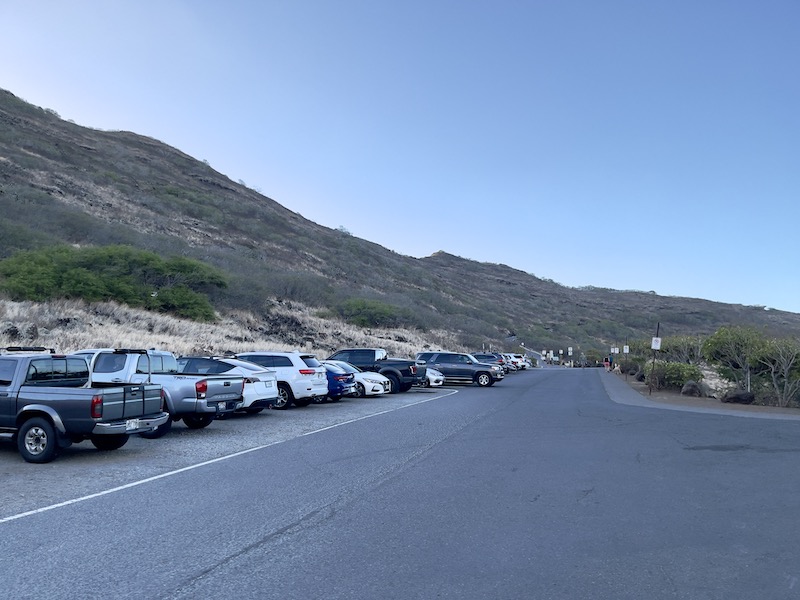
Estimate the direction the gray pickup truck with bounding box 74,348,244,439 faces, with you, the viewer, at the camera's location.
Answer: facing away from the viewer and to the left of the viewer

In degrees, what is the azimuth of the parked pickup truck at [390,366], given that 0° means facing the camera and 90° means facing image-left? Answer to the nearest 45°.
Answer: approximately 135°

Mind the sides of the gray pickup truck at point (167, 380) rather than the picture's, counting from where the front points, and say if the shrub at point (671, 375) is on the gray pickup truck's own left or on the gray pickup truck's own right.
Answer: on the gray pickup truck's own right

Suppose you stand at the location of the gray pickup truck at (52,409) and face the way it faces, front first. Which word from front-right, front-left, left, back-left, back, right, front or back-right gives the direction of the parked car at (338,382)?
right

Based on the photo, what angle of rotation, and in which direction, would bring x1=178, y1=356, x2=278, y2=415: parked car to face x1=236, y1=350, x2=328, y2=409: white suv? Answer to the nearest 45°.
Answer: approximately 90° to its right

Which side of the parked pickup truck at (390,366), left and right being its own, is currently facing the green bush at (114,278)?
front

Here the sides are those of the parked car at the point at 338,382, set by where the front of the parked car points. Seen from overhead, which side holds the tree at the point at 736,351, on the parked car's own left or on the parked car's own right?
on the parked car's own right

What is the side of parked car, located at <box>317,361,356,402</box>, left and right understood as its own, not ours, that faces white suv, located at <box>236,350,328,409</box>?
left
